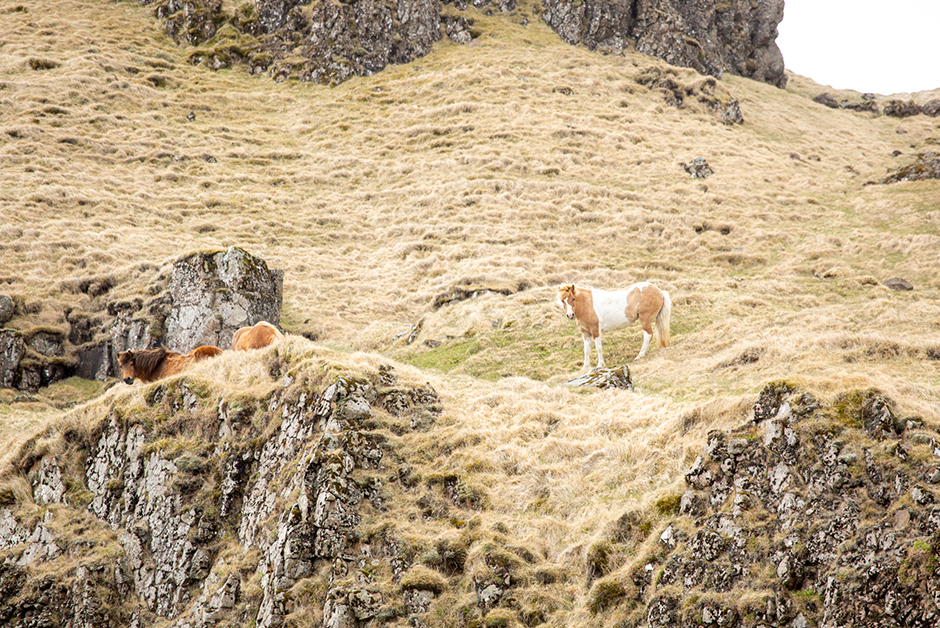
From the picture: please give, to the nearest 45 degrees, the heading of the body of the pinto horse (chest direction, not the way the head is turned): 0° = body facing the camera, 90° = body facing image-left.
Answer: approximately 90°

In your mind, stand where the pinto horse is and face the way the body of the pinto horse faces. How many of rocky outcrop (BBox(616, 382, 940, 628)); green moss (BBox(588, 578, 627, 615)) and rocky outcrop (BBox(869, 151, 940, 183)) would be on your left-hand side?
2

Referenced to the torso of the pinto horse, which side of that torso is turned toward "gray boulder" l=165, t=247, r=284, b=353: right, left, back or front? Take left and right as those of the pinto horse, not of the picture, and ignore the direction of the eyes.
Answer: front

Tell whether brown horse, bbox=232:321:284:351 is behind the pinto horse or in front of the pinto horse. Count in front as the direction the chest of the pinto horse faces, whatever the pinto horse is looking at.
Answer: in front

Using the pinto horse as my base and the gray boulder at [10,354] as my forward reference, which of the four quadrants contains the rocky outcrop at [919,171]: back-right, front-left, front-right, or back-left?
back-right

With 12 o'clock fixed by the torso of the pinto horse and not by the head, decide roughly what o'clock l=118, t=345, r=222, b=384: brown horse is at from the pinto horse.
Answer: The brown horse is roughly at 11 o'clock from the pinto horse.

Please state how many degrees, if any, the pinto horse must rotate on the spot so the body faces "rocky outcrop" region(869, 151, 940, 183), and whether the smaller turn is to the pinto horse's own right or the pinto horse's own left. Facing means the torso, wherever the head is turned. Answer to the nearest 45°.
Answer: approximately 135° to the pinto horse's own right

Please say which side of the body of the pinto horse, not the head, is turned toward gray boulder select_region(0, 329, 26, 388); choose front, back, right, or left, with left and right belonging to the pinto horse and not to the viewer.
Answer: front

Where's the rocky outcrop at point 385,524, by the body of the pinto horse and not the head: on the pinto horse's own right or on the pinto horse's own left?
on the pinto horse's own left

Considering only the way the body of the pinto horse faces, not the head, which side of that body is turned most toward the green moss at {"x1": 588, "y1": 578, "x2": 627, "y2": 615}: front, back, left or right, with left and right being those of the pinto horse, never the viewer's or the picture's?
left

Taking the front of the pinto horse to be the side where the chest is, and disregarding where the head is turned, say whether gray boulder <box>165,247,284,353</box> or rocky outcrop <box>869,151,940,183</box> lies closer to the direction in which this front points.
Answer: the gray boulder
